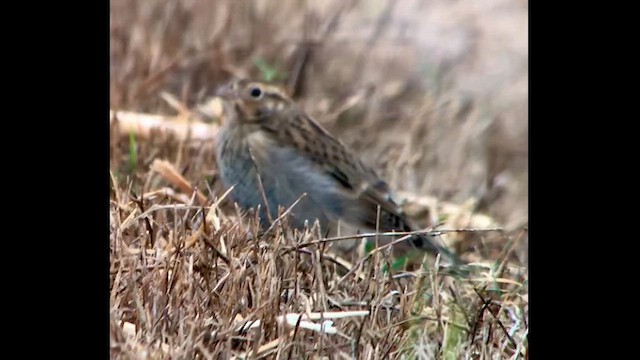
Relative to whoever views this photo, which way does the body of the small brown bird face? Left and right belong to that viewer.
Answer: facing to the left of the viewer
